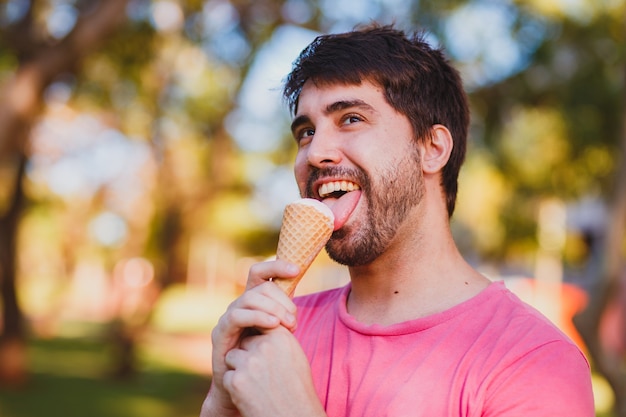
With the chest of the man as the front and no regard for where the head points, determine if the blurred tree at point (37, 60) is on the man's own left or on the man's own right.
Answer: on the man's own right

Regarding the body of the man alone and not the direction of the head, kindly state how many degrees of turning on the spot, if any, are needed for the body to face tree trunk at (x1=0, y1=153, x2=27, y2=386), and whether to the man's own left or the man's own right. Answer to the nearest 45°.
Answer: approximately 90° to the man's own right

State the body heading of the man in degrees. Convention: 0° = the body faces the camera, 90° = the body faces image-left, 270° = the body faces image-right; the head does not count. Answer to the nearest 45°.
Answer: approximately 45°

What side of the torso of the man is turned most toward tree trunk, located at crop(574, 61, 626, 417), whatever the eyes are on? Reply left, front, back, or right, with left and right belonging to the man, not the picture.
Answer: back

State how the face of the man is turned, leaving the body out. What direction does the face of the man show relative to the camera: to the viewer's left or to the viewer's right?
to the viewer's left
